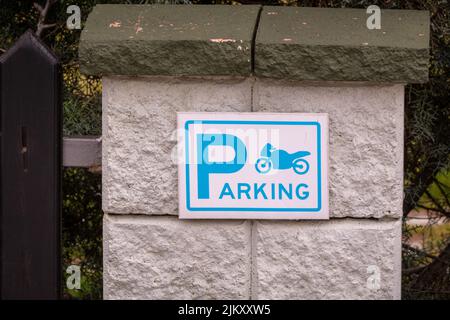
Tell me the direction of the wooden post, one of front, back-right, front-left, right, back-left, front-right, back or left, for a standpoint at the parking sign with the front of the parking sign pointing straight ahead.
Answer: right

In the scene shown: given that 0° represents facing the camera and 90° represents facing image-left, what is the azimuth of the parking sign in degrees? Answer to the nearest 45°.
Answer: approximately 0°
